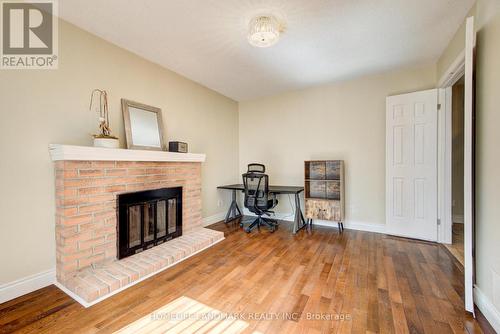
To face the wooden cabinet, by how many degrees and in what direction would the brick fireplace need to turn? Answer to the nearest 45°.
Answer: approximately 45° to its left

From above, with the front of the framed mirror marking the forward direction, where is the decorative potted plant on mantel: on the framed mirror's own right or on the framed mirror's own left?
on the framed mirror's own right

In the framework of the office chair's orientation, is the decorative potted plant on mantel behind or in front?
behind

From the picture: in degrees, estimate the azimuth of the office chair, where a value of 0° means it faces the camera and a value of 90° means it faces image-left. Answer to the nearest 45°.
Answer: approximately 225°

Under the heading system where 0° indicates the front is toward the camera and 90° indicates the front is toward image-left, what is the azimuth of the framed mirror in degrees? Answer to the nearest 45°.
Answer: approximately 315°

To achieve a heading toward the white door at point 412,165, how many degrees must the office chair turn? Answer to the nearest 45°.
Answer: approximately 45° to its right

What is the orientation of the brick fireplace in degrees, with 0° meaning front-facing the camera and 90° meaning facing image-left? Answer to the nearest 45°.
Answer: approximately 315°
